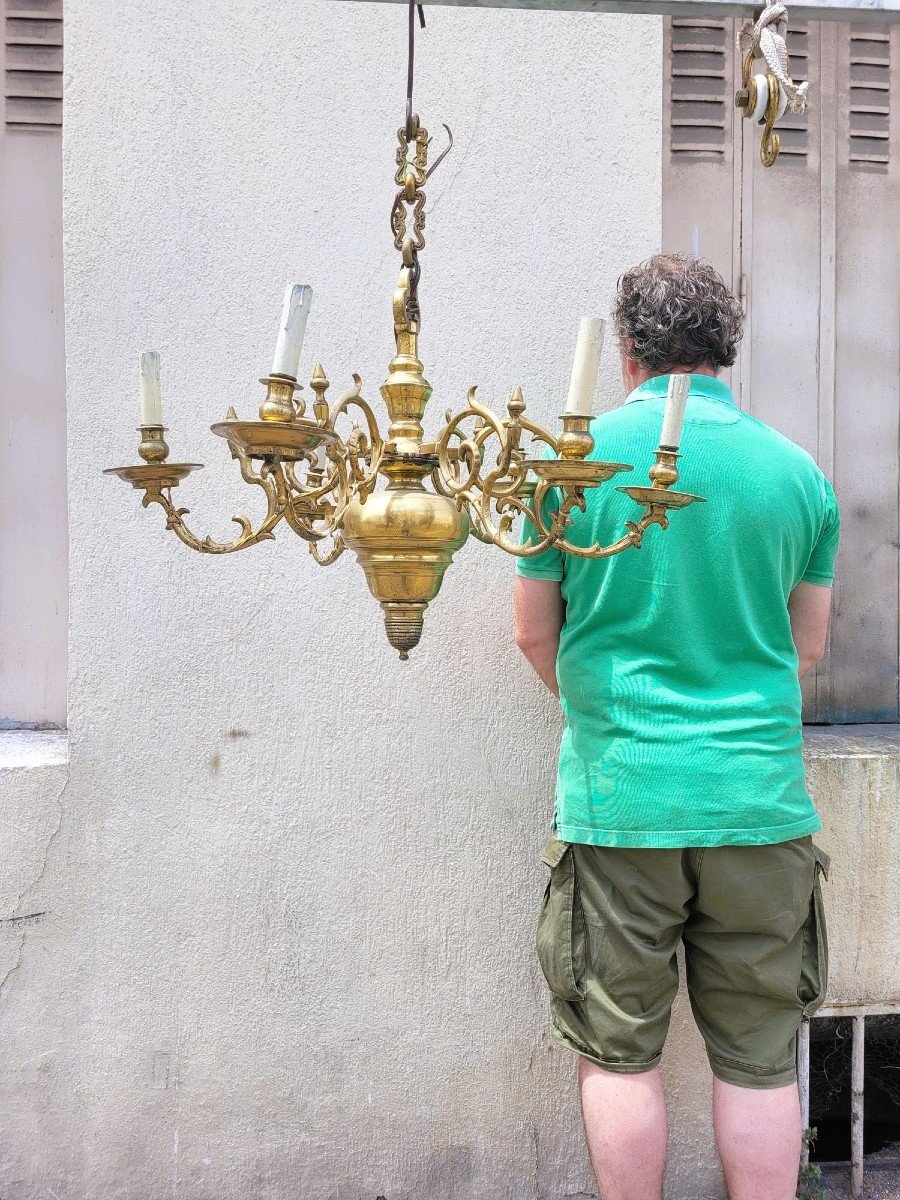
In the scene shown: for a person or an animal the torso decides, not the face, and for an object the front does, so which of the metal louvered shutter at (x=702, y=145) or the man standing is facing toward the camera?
the metal louvered shutter

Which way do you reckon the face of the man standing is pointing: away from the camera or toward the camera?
away from the camera

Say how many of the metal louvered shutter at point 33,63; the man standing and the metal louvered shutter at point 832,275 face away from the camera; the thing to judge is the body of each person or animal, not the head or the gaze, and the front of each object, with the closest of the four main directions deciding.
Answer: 1

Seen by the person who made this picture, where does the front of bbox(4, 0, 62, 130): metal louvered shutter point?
facing the viewer

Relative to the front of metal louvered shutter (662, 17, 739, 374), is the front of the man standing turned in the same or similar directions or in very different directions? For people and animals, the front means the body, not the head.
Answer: very different directions

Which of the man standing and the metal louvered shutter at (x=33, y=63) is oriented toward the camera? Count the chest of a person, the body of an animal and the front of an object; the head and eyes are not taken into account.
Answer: the metal louvered shutter

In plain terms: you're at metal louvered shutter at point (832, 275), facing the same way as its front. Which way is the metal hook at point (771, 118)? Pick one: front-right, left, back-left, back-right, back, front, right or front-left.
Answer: front

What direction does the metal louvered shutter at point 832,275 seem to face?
toward the camera

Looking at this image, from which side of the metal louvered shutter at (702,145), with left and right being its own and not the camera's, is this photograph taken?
front

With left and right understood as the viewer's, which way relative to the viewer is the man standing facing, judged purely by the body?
facing away from the viewer
